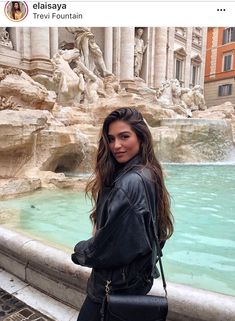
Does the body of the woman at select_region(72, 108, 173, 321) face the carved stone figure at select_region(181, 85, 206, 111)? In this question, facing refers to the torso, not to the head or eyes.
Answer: no

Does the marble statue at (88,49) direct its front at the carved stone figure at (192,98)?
no

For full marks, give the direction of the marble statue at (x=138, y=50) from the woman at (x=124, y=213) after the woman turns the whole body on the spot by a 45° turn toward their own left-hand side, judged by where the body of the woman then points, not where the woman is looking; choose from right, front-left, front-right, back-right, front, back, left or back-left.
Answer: back-right

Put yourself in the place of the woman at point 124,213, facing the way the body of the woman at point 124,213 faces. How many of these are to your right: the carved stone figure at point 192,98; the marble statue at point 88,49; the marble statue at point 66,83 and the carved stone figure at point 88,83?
4

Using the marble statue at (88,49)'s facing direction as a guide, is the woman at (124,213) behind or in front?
in front

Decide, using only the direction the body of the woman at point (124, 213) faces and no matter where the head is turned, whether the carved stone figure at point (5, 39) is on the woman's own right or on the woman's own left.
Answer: on the woman's own right

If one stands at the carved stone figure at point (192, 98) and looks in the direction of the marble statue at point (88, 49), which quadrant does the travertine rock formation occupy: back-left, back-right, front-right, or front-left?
front-left

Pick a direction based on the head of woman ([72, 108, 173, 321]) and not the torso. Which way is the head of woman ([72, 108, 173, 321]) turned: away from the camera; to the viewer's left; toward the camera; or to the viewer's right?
toward the camera

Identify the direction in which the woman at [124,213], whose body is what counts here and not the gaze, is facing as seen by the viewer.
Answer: to the viewer's left

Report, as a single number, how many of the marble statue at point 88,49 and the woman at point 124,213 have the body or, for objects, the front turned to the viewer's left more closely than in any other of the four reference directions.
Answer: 1

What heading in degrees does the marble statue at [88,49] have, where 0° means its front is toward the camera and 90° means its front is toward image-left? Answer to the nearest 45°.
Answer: approximately 315°

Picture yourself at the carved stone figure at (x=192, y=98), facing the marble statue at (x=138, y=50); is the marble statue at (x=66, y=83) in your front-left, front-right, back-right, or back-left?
front-left
